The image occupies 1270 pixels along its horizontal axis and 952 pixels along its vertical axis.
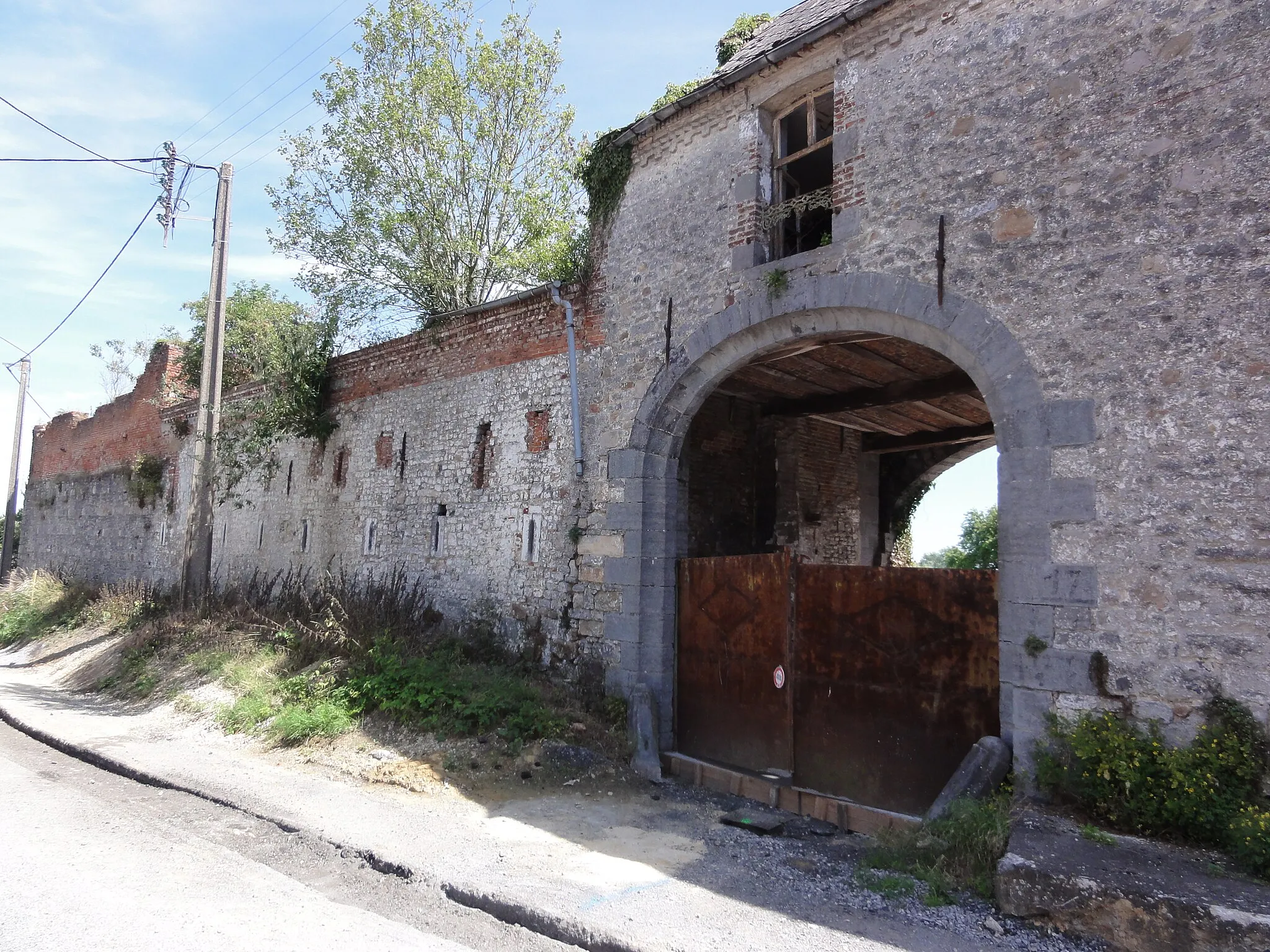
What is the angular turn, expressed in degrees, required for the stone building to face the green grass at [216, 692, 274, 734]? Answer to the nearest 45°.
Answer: approximately 45° to its right

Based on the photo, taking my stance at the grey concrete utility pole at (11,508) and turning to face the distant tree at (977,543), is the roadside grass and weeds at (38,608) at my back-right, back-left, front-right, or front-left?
front-right

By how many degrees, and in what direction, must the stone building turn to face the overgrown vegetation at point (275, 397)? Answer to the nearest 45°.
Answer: approximately 90° to its right

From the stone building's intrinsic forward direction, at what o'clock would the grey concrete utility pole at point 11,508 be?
The grey concrete utility pole is roughly at 3 o'clock from the stone building.

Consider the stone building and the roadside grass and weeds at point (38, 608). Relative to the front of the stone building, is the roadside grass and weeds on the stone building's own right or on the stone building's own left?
on the stone building's own right
